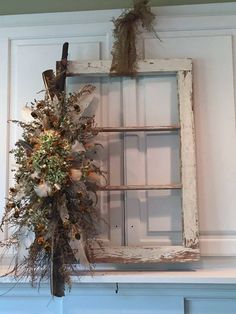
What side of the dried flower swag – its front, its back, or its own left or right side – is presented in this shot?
front
